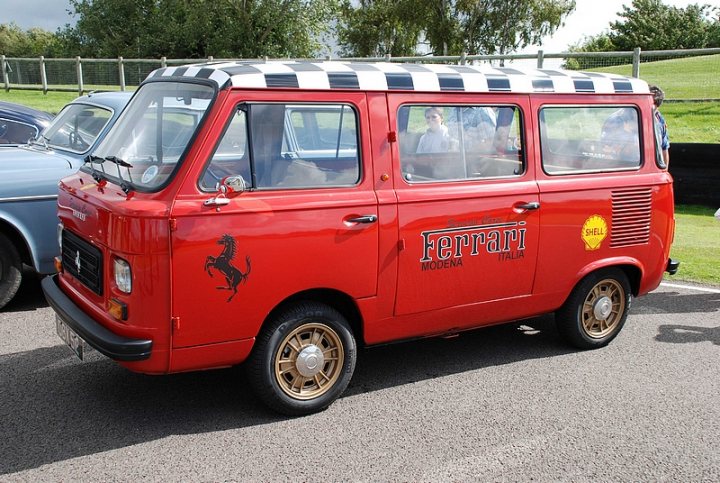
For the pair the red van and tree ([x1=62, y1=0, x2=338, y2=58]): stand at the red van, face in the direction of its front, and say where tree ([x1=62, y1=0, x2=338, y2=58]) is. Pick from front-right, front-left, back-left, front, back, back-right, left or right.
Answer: back-right

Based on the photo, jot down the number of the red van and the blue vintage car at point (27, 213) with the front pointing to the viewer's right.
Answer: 0

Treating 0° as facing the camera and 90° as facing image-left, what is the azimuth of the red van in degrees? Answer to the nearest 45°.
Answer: approximately 45°

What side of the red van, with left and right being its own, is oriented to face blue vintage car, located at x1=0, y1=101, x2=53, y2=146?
right

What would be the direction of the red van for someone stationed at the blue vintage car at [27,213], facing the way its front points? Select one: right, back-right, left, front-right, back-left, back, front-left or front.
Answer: left

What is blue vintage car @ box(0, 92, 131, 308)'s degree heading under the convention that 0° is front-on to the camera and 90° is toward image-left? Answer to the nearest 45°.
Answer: approximately 45°

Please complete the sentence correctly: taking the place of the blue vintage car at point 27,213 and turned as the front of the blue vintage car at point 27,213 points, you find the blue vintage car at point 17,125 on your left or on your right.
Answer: on your right
